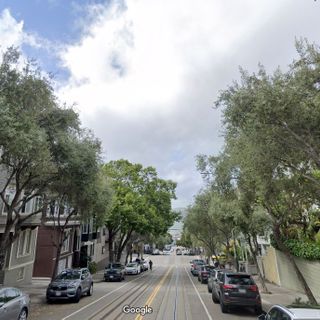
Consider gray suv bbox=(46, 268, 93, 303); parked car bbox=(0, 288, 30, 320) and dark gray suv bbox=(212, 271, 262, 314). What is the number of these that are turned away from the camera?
1

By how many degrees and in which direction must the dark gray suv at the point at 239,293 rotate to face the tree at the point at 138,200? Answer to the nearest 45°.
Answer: approximately 45° to its left

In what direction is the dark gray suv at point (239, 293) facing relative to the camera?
away from the camera

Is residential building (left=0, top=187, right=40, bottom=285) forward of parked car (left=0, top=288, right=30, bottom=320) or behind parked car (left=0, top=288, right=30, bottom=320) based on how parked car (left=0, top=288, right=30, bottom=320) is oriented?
behind

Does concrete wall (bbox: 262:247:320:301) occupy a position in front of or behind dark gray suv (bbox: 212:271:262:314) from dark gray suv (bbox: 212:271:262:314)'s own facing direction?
in front

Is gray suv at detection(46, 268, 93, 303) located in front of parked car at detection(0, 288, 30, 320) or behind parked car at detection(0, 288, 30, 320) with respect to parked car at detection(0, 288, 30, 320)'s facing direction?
behind

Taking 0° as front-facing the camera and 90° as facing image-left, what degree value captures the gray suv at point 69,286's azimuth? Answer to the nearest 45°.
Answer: approximately 45°

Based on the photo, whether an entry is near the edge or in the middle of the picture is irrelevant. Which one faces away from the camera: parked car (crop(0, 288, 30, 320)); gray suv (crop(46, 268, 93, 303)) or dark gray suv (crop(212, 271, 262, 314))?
dark gray suv (crop(212, 271, 262, 314))

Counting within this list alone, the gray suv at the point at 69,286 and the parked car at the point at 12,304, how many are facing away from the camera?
0

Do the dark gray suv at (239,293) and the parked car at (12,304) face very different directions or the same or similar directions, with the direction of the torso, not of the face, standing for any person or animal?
very different directions

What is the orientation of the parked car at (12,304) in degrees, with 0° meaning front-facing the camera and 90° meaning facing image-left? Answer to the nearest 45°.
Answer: approximately 45°

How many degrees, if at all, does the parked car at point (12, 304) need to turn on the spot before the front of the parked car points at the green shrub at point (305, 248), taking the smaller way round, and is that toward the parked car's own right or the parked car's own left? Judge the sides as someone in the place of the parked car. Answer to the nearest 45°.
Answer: approximately 135° to the parked car's own left
